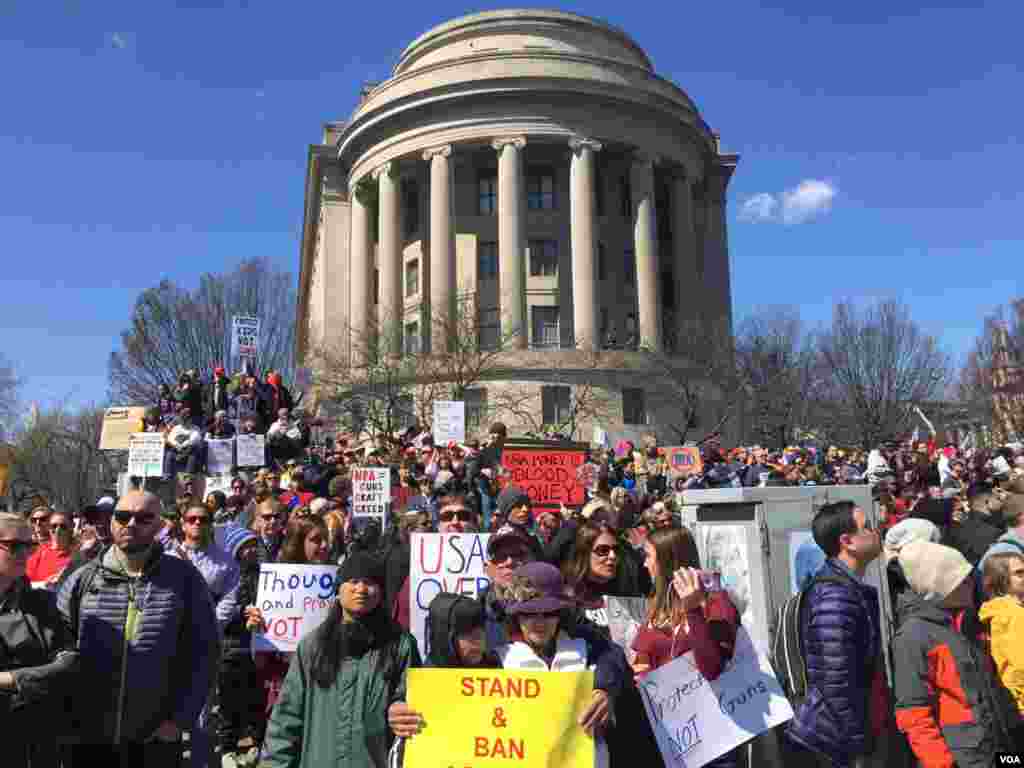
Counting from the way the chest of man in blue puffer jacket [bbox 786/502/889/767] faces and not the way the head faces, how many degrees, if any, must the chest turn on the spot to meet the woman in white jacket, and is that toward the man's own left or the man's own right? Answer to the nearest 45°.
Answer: approximately 135° to the man's own right

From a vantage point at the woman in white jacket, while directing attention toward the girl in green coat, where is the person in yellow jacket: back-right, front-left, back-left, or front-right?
back-right

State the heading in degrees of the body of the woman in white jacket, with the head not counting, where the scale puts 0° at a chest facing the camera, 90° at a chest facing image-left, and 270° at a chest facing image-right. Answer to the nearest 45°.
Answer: approximately 0°

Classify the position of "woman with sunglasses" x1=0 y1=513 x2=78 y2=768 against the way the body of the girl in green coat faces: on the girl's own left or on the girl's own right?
on the girl's own right

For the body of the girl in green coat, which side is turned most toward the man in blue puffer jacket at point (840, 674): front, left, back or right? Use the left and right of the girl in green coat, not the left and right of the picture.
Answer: left

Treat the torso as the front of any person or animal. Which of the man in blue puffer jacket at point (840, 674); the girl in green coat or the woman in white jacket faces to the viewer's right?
the man in blue puffer jacket

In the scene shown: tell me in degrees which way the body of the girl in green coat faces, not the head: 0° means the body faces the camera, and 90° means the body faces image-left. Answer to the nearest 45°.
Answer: approximately 0°

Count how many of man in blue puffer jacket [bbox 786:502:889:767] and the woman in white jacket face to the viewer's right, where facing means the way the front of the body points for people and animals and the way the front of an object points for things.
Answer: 1

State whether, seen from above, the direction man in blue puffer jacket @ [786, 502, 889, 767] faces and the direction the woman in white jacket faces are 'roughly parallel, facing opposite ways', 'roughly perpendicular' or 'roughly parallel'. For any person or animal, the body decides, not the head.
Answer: roughly perpendicular

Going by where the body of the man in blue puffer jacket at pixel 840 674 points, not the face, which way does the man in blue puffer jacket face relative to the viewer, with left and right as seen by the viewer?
facing to the right of the viewer

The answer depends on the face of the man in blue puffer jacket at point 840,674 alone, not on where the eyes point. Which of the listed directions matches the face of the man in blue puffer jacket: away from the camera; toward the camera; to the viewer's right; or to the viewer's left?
to the viewer's right
